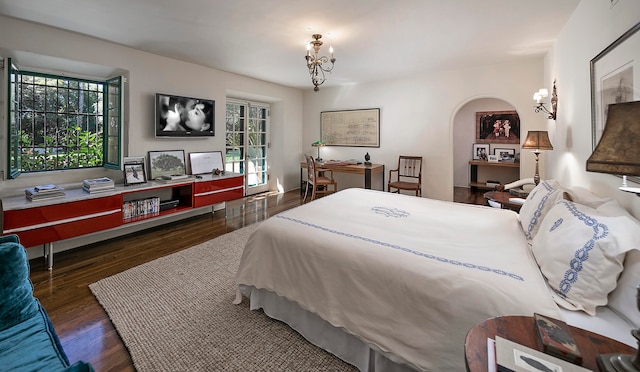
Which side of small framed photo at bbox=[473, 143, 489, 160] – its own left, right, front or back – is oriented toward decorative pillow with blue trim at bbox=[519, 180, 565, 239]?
front

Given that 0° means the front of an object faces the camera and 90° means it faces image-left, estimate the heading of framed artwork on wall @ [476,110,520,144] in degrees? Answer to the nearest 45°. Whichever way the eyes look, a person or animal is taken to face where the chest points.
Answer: approximately 0°

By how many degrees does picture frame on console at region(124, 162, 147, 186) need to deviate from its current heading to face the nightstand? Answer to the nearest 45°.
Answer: approximately 45° to its right

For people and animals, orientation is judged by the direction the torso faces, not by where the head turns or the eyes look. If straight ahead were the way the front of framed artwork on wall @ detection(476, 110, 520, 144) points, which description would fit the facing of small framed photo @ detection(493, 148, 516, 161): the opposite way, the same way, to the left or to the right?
the same way

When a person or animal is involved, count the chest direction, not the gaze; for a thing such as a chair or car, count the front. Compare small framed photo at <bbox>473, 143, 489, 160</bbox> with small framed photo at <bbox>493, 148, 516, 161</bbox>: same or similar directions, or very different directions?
same or similar directions

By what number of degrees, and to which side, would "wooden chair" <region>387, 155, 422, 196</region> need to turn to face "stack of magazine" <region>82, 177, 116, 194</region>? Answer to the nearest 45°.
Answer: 0° — it already faces it

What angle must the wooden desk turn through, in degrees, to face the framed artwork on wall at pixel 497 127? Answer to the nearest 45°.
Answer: approximately 135° to its left

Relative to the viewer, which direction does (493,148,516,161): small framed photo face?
toward the camera

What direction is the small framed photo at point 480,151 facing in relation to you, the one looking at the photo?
facing the viewer

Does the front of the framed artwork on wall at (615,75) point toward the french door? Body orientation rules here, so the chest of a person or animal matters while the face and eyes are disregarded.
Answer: no

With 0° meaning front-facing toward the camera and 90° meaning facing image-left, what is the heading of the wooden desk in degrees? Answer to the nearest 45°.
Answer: approximately 0°

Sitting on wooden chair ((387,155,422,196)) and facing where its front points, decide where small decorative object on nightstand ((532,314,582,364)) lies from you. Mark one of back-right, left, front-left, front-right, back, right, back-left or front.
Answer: front-left

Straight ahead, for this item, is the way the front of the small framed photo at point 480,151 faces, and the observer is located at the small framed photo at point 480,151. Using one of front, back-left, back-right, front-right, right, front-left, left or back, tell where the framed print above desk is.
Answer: front-right

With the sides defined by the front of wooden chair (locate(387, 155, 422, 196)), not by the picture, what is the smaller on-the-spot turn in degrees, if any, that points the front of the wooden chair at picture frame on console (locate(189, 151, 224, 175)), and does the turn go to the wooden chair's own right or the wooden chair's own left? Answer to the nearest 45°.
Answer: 0° — it already faces it
